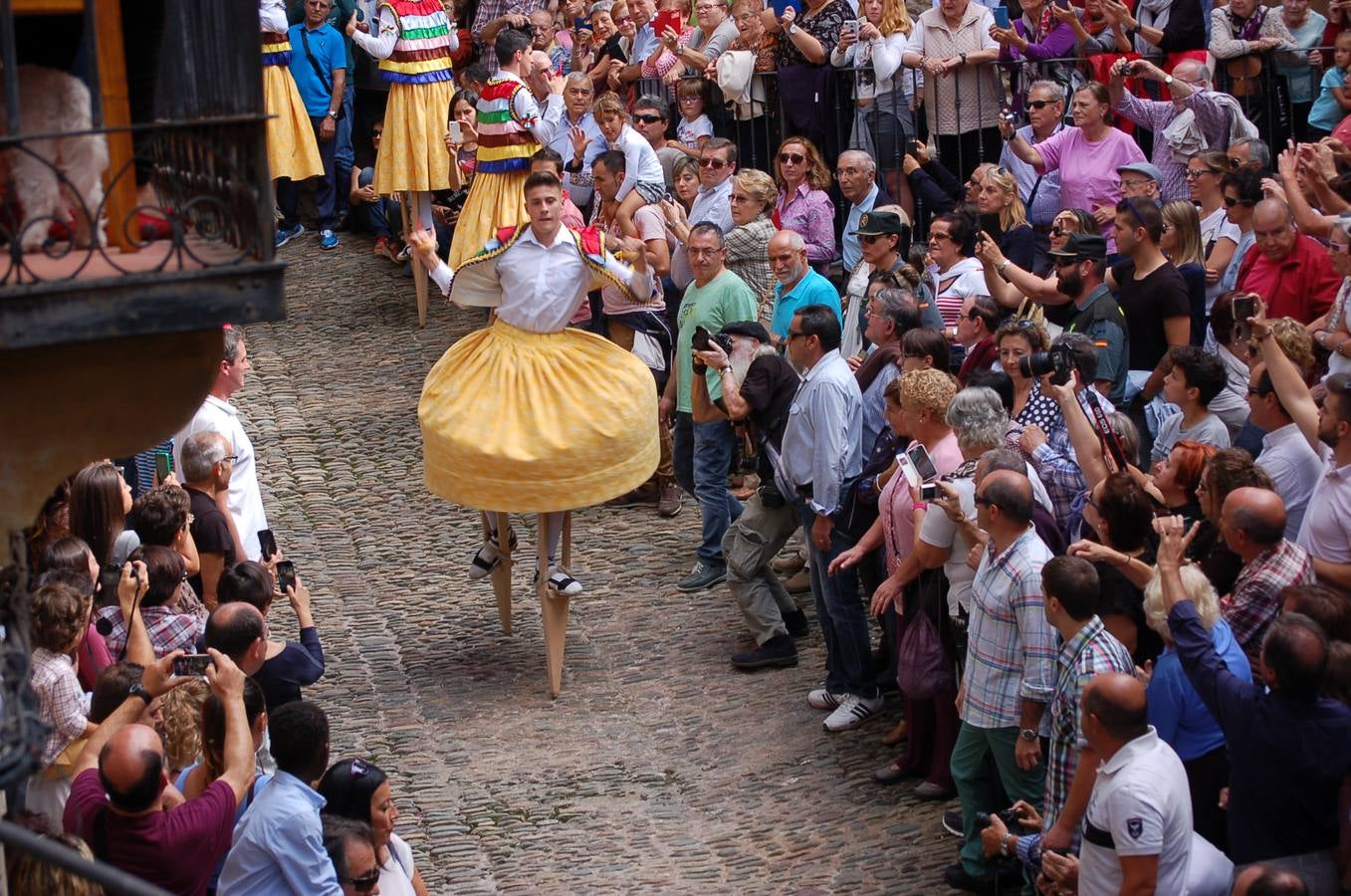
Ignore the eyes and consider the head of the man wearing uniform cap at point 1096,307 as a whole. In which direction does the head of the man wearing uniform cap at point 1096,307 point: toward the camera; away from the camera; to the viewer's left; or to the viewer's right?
to the viewer's left

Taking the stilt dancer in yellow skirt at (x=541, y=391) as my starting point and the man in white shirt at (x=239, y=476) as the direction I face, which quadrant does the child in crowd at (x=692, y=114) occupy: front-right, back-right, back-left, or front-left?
back-right

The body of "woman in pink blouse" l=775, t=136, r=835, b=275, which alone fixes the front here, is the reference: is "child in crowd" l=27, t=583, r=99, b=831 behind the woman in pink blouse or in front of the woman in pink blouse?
in front

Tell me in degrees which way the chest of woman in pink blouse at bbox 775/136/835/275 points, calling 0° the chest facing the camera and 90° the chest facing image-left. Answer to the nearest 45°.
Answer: approximately 45°

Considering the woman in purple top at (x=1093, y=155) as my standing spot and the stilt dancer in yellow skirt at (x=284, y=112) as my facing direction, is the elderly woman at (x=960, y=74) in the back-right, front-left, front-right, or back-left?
front-right

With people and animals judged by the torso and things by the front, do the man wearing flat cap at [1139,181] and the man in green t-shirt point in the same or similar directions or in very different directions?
same or similar directions

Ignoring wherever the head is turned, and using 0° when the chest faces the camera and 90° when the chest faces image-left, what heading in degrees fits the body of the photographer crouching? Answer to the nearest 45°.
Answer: approximately 90°

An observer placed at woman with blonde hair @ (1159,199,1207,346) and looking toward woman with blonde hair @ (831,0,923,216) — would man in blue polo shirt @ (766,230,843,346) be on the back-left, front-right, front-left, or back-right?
front-left

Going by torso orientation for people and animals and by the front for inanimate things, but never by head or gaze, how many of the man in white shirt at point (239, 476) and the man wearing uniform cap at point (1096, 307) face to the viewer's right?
1

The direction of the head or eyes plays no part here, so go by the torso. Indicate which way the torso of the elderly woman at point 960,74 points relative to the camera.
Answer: toward the camera

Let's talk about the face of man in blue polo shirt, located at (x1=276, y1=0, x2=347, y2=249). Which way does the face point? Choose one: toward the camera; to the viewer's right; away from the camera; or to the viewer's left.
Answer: toward the camera

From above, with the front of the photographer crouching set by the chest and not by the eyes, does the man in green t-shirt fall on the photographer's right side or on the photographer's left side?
on the photographer's right side

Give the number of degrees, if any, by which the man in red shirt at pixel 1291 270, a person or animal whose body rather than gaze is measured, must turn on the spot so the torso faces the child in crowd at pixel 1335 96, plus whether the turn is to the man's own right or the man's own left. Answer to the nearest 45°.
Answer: approximately 135° to the man's own right

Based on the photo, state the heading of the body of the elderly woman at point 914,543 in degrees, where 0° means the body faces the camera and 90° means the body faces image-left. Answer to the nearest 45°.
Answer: approximately 90°

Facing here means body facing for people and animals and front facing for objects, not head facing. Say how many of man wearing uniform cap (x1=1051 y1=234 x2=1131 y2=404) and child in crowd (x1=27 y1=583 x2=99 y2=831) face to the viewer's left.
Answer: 1

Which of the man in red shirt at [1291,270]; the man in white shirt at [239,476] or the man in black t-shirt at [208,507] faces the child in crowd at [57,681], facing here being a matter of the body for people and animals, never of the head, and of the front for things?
the man in red shirt

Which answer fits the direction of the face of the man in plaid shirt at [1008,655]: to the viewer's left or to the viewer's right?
to the viewer's left

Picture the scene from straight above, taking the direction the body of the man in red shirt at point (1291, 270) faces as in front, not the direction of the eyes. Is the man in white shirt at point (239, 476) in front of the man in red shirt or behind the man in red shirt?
in front

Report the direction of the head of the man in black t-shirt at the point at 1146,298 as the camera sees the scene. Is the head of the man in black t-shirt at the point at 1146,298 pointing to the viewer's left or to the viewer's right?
to the viewer's left

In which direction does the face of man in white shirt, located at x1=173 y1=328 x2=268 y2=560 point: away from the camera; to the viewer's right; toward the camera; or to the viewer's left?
to the viewer's right
